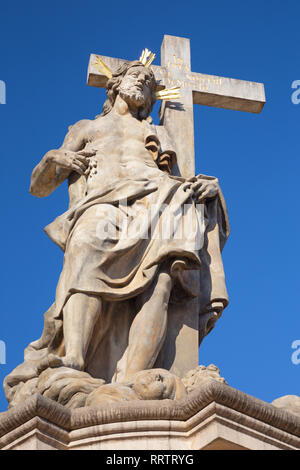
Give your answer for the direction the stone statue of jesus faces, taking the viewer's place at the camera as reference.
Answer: facing the viewer
